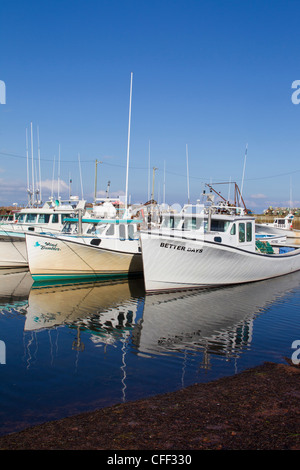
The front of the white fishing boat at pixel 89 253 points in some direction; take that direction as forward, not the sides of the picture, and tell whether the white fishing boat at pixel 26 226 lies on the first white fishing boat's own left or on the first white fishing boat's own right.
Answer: on the first white fishing boat's own right

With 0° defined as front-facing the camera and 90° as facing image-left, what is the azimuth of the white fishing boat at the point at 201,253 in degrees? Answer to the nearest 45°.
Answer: approximately 45°

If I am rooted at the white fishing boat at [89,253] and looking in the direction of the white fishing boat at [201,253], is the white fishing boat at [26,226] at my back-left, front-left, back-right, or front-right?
back-left

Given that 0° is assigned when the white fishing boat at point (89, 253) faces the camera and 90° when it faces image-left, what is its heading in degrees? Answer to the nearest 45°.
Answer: approximately 45°
